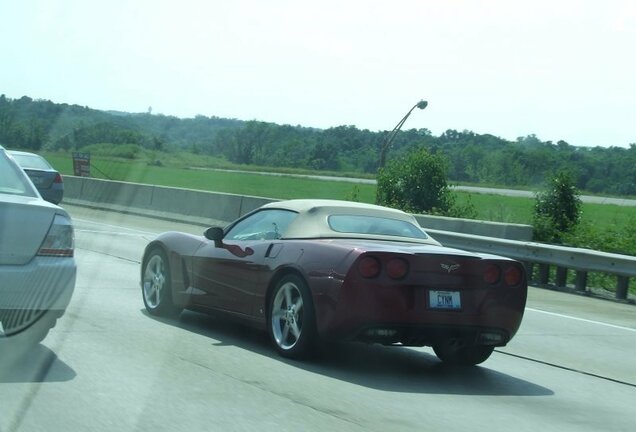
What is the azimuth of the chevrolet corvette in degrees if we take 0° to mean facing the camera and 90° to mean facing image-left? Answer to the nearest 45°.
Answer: approximately 135°

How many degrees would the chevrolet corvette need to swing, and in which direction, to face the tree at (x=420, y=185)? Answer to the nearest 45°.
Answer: approximately 45° to its right

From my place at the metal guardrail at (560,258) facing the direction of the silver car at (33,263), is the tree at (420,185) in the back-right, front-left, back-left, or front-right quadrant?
back-right

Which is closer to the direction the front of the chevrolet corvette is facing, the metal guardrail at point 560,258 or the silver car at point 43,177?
the silver car

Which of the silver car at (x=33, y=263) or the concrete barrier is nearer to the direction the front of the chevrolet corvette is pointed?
the concrete barrier

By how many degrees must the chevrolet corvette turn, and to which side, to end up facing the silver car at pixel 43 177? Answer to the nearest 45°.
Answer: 0° — it already faces it

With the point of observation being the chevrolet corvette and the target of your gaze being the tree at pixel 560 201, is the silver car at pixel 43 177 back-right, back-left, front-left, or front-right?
front-left
